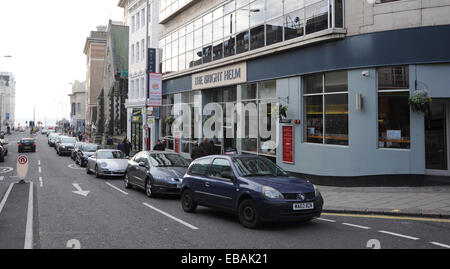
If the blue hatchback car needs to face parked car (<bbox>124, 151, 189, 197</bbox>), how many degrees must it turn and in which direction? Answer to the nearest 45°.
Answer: approximately 180°

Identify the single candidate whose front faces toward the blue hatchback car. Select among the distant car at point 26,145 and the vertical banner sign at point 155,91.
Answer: the vertical banner sign

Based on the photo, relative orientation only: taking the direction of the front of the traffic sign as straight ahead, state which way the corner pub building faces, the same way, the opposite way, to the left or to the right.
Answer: to the right

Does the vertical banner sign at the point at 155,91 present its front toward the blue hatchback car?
yes

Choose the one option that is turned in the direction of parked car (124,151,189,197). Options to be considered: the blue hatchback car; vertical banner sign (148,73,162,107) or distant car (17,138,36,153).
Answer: the vertical banner sign

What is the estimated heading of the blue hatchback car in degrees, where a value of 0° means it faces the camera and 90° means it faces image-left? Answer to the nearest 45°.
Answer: approximately 315°

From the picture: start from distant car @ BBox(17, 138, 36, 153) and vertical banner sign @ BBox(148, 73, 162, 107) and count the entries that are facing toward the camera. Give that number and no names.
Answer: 1

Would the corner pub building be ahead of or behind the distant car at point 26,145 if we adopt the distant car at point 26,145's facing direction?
behind

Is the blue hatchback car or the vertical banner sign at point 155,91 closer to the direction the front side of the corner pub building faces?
the blue hatchback car
